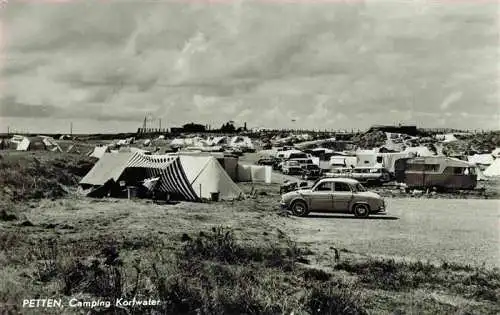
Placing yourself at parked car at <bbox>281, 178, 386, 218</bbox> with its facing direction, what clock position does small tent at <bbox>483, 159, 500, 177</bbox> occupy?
The small tent is roughly at 4 o'clock from the parked car.

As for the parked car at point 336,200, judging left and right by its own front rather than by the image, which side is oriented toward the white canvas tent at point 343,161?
right

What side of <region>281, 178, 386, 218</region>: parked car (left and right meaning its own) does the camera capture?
left

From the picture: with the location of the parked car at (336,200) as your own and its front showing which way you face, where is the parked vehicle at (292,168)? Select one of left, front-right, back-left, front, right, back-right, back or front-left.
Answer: right

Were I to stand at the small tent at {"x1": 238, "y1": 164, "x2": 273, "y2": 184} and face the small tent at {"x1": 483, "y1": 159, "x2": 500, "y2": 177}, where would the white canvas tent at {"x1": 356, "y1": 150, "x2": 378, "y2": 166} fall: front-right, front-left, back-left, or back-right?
front-left

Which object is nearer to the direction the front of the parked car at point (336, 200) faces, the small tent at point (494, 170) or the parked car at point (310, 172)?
the parked car

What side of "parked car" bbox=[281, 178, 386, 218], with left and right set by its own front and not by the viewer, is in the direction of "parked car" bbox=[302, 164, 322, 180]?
right

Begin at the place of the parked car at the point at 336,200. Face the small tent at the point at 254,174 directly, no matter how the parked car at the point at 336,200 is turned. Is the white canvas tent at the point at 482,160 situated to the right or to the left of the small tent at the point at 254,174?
right

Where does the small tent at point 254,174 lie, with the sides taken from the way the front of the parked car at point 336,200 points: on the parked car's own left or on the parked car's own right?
on the parked car's own right
